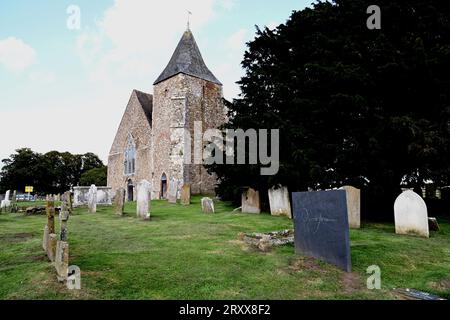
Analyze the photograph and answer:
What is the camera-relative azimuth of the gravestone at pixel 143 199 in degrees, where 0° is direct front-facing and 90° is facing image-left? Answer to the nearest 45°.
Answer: approximately 45°

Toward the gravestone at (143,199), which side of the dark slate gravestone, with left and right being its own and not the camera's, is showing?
right

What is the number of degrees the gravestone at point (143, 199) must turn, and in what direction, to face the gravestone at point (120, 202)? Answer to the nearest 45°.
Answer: approximately 90° to its right

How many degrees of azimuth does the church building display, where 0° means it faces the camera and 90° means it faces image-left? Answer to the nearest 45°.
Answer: approximately 45°

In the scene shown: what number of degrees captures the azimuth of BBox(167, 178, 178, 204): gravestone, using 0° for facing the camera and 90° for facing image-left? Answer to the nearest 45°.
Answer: approximately 45°
